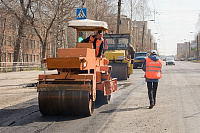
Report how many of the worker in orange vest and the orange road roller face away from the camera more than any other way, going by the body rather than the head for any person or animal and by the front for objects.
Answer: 1

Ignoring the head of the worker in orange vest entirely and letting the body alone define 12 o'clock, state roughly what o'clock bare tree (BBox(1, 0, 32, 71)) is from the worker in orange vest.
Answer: The bare tree is roughly at 11 o'clock from the worker in orange vest.

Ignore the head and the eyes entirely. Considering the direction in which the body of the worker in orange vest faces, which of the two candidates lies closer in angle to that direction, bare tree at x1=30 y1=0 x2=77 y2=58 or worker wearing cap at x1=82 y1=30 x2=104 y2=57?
the bare tree

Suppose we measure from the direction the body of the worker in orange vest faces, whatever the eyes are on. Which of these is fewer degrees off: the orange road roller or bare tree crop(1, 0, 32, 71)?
the bare tree

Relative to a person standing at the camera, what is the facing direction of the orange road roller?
facing the viewer and to the left of the viewer

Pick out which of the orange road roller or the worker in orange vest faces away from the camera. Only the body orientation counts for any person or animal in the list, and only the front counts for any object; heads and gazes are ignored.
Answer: the worker in orange vest

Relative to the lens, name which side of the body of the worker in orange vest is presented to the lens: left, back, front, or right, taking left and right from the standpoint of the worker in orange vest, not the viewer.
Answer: back

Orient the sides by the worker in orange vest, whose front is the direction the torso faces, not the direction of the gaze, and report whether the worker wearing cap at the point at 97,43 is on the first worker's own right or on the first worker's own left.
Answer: on the first worker's own left
